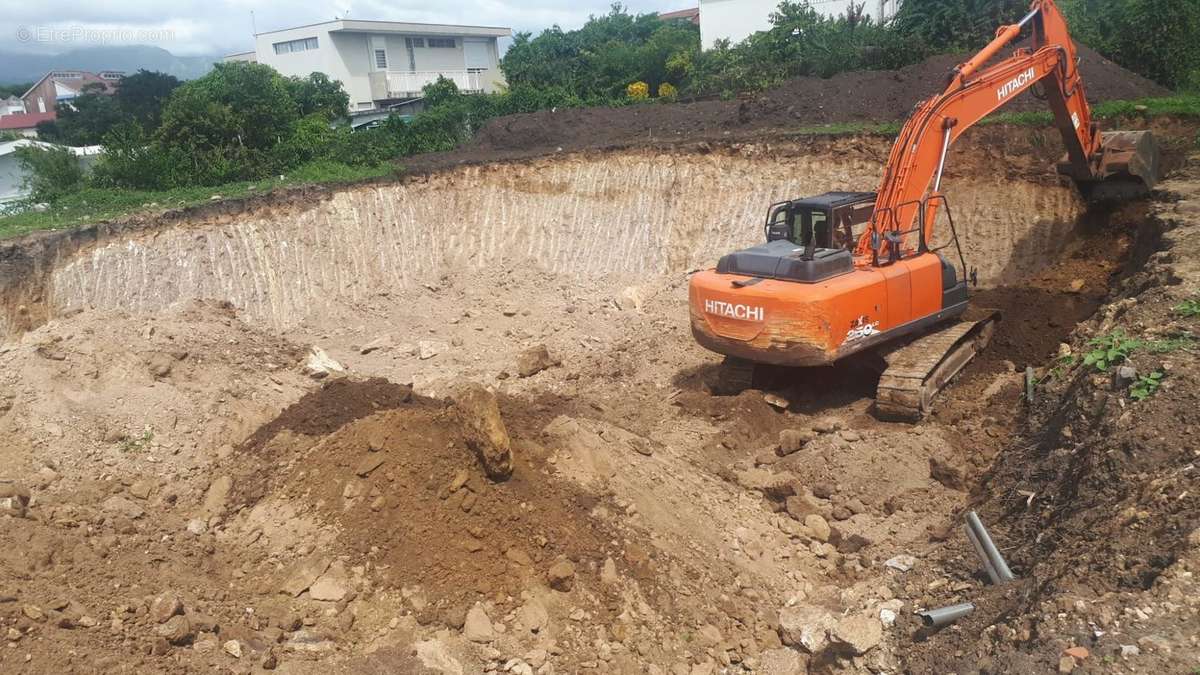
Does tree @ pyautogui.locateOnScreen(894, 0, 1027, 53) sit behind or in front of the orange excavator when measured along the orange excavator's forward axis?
in front

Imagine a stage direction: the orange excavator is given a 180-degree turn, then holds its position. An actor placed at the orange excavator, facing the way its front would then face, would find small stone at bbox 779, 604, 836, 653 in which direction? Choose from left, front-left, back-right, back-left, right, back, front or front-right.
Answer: front-left

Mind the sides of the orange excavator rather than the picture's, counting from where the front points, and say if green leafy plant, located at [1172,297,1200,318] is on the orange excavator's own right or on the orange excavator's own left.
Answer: on the orange excavator's own right

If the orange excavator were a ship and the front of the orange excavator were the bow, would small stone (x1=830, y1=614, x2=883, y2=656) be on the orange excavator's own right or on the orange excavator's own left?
on the orange excavator's own right

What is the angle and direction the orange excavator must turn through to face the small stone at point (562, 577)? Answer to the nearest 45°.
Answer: approximately 180°

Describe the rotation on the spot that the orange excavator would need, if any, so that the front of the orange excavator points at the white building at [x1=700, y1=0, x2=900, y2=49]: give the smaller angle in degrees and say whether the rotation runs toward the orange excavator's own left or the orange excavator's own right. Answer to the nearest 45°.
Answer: approximately 45° to the orange excavator's own left

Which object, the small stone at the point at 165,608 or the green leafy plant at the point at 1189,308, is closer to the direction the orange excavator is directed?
the green leafy plant

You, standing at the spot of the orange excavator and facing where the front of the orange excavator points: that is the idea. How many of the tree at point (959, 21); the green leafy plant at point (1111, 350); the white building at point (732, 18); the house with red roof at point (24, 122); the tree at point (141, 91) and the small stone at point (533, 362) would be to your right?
1

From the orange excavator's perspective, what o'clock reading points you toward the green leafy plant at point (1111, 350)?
The green leafy plant is roughly at 3 o'clock from the orange excavator.

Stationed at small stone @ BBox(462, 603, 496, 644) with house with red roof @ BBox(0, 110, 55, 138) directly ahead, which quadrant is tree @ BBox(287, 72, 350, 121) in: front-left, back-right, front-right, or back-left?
front-right

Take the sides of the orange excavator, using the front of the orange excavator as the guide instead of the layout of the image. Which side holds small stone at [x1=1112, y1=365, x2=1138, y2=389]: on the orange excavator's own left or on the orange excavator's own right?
on the orange excavator's own right

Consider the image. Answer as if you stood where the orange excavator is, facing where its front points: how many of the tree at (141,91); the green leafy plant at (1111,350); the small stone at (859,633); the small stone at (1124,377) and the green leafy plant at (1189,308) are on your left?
1

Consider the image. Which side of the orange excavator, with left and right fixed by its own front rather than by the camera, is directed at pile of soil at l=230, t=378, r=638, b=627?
back

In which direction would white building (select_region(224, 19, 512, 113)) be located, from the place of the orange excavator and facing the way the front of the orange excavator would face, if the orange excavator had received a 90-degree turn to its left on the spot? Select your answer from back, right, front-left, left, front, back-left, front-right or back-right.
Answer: front

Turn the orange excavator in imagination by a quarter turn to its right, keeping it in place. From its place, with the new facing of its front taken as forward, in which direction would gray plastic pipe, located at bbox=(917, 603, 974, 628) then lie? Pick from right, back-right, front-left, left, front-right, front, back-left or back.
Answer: front-right

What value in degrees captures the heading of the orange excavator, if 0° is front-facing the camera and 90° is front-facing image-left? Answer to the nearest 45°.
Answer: approximately 225°

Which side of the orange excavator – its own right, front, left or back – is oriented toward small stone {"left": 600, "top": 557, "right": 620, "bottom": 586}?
back
